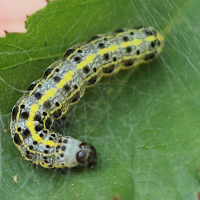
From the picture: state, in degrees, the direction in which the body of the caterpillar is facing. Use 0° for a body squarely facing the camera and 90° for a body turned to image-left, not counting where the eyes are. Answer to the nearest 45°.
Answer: approximately 270°
